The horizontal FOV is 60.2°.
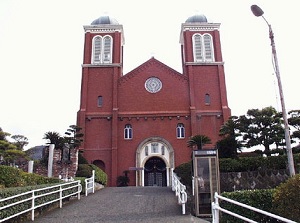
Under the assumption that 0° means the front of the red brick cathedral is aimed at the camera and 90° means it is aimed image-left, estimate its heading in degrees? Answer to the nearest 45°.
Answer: approximately 0°

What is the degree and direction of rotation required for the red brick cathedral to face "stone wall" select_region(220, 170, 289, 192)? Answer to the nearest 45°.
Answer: approximately 45° to its left

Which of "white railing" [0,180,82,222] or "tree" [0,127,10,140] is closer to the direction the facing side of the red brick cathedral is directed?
the white railing

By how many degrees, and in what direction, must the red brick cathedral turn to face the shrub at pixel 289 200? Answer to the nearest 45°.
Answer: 0° — it already faces it

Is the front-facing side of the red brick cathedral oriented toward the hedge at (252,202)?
yes

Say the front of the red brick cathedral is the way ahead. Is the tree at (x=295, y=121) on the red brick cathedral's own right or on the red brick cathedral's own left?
on the red brick cathedral's own left

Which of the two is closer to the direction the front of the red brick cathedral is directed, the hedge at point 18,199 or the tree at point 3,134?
the hedge

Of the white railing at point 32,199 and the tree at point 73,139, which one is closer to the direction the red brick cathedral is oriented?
the white railing
